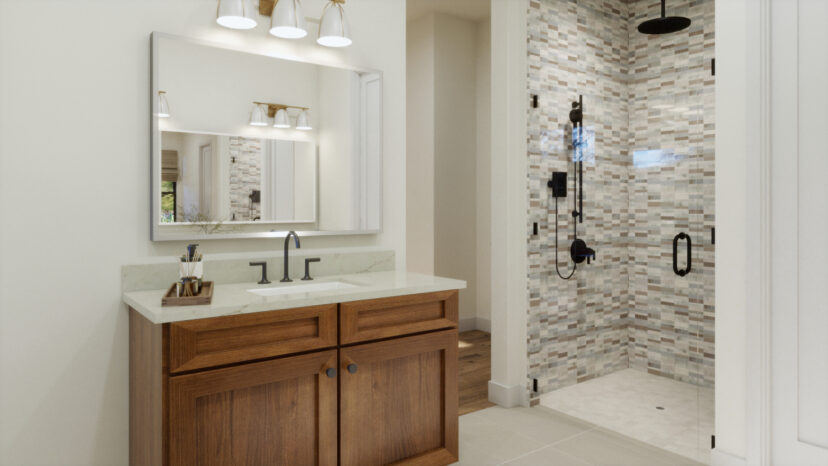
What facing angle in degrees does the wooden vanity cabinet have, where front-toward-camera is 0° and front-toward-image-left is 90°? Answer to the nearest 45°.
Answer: approximately 315°

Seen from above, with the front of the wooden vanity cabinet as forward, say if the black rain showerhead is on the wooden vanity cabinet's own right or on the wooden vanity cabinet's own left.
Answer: on the wooden vanity cabinet's own left
